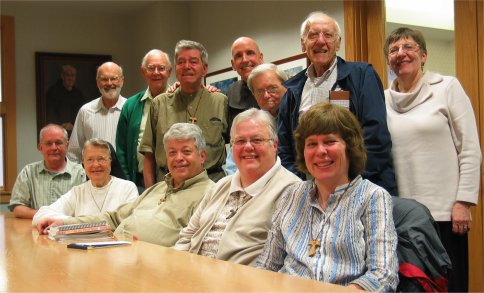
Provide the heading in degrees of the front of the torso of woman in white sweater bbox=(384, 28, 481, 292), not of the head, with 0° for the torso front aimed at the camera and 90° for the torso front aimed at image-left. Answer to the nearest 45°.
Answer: approximately 45°

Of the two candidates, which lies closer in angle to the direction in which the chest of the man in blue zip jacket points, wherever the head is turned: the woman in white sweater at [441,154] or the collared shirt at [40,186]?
the collared shirt

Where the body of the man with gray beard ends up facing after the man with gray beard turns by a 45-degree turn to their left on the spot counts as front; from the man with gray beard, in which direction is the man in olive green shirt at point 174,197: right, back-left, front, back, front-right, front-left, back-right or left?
front-right

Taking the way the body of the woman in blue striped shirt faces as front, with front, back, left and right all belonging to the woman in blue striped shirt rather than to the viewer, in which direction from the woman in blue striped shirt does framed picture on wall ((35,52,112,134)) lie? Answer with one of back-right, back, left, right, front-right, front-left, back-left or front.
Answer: right

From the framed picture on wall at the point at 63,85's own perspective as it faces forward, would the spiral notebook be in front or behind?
in front

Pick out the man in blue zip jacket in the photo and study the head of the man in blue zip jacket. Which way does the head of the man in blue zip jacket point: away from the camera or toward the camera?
toward the camera

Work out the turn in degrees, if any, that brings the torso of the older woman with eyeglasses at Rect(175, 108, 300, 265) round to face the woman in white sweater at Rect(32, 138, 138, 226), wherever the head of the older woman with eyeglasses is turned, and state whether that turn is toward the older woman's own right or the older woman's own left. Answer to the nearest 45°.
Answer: approximately 90° to the older woman's own right

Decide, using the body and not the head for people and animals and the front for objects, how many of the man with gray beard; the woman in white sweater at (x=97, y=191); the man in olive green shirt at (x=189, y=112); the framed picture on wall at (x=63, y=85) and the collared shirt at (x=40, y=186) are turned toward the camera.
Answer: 5

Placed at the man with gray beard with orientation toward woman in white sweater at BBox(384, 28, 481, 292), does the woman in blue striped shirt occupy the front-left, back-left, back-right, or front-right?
front-right

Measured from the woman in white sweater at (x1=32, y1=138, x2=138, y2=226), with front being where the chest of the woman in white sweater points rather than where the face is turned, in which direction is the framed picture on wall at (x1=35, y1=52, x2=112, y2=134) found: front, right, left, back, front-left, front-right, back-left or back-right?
back

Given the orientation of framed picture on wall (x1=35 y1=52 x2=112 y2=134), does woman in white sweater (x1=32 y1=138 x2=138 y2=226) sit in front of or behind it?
in front

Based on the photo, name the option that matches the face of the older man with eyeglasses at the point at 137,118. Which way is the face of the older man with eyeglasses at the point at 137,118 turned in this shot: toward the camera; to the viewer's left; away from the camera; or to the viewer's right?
toward the camera

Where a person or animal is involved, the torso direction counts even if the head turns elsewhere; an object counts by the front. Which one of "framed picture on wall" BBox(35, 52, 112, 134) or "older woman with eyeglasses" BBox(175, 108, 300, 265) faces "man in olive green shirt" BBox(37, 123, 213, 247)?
the framed picture on wall

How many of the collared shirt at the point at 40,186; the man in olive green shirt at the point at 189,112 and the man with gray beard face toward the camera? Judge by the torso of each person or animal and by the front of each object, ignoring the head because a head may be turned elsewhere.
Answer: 3

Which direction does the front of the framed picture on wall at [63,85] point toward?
toward the camera
